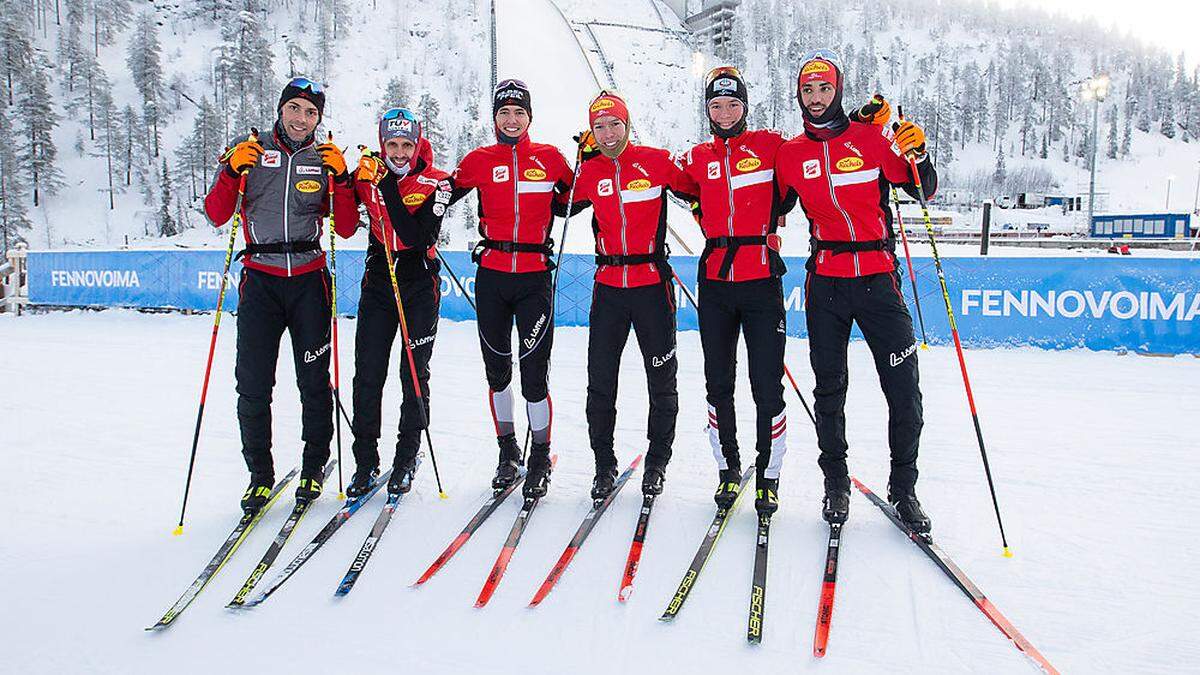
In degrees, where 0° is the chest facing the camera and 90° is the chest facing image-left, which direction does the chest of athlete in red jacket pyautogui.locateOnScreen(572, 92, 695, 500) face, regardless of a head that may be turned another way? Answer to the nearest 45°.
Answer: approximately 0°

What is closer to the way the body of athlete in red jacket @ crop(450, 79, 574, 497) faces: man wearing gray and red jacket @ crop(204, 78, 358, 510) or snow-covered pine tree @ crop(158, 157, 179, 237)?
the man wearing gray and red jacket

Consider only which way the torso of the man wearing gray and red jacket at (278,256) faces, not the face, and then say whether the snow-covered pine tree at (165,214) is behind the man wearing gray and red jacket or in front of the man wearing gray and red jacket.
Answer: behind

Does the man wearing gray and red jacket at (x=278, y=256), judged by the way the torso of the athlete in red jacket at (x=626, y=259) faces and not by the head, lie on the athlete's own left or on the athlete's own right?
on the athlete's own right

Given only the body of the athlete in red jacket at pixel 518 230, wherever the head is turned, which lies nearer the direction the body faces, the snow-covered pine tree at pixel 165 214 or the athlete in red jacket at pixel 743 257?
the athlete in red jacket

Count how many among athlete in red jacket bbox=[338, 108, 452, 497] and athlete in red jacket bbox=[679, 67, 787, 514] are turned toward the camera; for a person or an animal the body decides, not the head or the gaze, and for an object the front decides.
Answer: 2

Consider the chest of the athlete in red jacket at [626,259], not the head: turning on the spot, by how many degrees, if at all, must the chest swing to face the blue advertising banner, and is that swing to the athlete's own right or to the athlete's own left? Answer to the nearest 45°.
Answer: approximately 135° to the athlete's own left

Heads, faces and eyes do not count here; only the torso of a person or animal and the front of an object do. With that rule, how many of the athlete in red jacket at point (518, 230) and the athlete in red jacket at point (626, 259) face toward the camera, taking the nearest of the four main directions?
2

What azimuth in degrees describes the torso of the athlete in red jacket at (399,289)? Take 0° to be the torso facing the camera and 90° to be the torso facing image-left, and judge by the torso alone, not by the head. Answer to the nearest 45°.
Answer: approximately 0°
